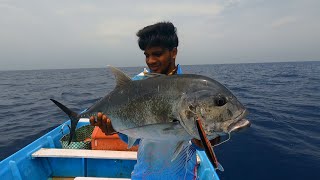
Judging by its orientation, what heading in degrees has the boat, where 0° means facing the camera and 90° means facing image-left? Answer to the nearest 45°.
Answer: approximately 180°
